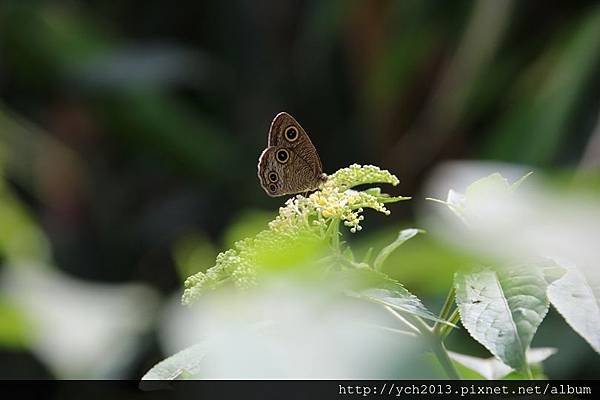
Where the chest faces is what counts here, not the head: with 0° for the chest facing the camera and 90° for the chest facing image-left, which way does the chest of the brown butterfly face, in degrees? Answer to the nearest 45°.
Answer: approximately 270°

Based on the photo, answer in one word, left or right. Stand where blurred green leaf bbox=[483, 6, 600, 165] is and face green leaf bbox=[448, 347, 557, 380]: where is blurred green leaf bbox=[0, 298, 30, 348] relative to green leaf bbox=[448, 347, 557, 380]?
right

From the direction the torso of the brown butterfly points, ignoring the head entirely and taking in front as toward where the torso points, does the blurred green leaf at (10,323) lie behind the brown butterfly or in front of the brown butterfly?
behind
